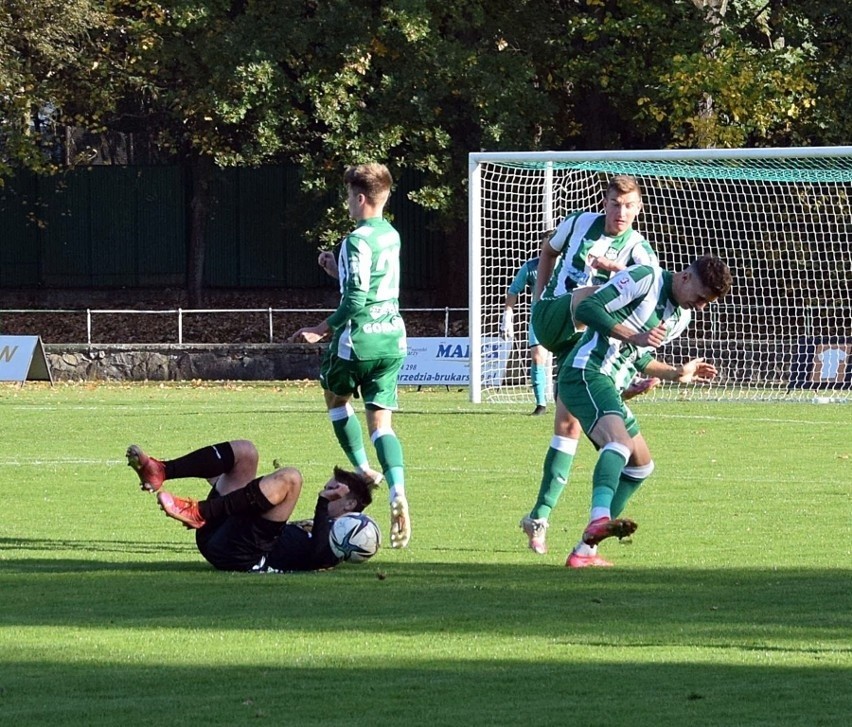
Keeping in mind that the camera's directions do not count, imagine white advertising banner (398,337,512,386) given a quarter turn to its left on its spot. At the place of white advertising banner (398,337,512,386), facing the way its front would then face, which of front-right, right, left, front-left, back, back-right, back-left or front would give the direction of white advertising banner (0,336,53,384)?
back

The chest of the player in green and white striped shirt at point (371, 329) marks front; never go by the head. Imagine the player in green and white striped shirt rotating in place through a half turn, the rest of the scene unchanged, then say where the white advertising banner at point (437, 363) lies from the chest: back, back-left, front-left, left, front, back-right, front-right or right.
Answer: back-left

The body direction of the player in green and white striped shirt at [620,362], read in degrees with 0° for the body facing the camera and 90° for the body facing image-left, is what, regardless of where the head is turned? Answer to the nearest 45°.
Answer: approximately 315°

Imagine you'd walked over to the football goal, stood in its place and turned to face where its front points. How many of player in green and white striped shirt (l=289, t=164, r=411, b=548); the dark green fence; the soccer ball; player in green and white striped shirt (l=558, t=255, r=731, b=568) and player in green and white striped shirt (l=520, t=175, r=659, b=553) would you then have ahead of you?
4

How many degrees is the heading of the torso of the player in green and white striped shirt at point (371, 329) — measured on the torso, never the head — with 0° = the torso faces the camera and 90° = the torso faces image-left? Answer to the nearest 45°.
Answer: approximately 135°

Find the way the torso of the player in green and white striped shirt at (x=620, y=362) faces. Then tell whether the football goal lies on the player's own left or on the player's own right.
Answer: on the player's own left

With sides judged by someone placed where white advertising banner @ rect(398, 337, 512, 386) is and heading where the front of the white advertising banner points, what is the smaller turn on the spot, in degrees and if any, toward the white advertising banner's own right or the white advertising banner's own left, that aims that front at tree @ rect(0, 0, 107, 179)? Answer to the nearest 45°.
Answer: approximately 135° to the white advertising banner's own right

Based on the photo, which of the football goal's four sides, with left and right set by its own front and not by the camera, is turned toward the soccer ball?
front

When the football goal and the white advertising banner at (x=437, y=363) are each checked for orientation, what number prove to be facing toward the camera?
2

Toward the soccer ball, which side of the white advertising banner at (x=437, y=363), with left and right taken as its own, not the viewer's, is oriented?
front
